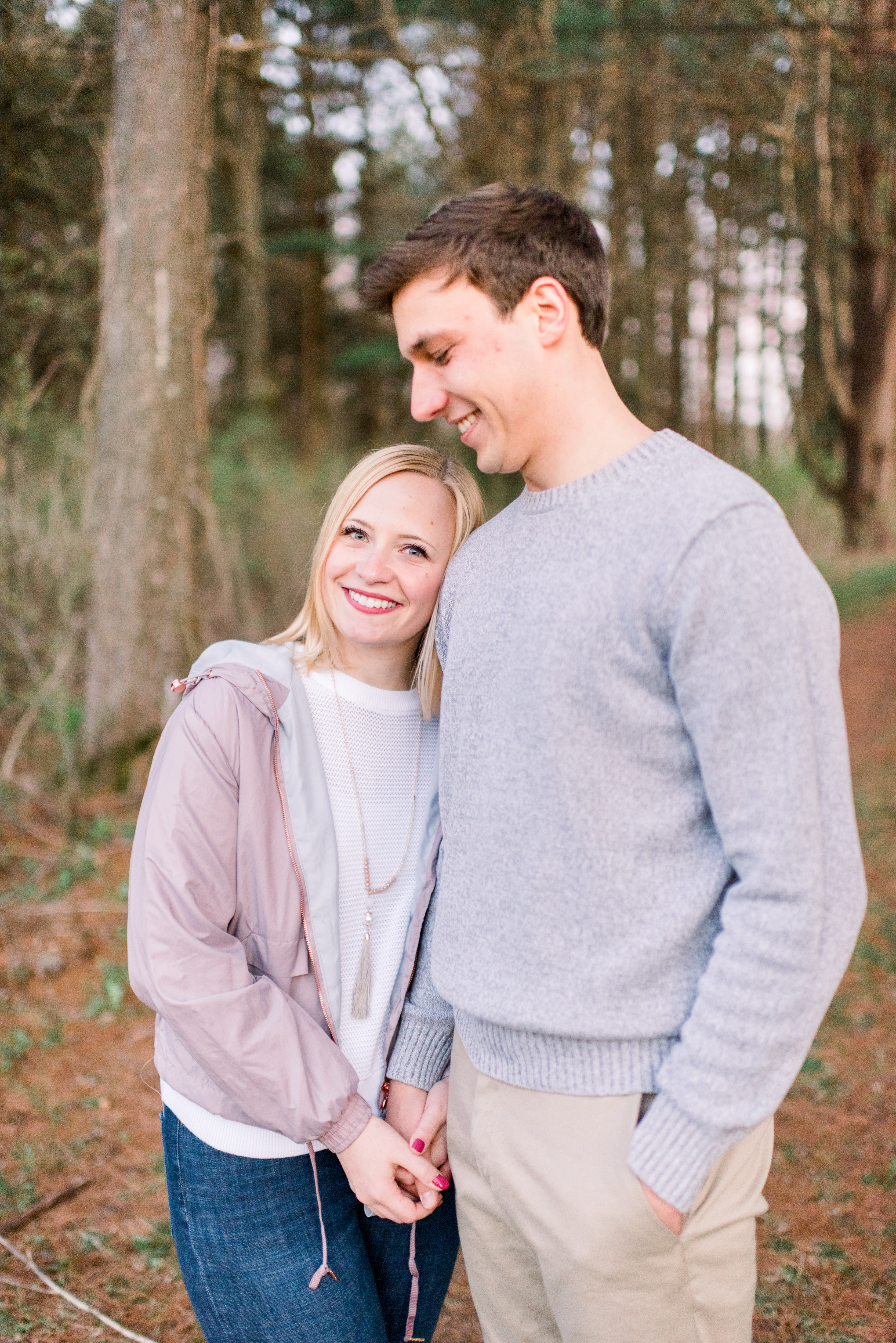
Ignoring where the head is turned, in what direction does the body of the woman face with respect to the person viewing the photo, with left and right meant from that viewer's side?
facing the viewer and to the right of the viewer

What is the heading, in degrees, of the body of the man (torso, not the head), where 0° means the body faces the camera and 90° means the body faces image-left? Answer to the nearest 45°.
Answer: approximately 45°

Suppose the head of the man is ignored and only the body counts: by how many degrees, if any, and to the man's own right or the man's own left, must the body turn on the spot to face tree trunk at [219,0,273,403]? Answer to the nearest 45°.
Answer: approximately 135° to the man's own right

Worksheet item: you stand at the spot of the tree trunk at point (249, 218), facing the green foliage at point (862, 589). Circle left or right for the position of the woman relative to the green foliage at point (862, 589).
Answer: right

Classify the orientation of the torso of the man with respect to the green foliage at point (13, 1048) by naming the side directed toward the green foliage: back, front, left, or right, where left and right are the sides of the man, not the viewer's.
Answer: right

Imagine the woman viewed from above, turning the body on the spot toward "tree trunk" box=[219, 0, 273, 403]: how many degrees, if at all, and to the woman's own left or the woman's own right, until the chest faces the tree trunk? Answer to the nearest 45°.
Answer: approximately 135° to the woman's own left

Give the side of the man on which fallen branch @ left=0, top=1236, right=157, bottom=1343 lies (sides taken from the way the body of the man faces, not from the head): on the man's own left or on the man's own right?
on the man's own right

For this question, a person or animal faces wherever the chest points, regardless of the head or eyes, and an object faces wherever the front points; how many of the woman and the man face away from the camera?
0

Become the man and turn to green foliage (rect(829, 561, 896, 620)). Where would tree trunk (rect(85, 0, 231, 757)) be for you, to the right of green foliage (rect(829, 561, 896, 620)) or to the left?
left

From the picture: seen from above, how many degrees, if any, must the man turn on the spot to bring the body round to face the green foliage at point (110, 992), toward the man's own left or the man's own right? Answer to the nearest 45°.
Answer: approximately 90° to the man's own right
